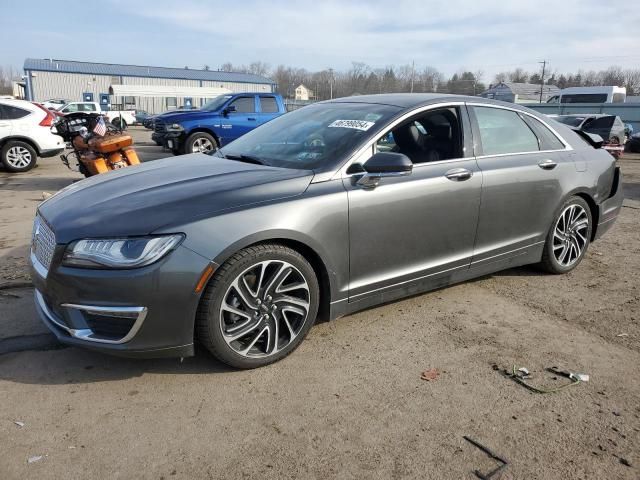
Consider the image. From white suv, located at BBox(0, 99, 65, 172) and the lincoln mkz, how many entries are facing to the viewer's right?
0

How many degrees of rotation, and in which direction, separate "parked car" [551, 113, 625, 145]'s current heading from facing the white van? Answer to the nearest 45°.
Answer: approximately 135° to its right

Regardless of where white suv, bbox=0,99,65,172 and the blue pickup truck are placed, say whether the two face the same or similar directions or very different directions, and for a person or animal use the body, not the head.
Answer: same or similar directions

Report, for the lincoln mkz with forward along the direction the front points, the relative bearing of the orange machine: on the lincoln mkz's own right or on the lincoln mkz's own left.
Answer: on the lincoln mkz's own right

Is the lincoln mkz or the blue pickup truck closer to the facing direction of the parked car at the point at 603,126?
the blue pickup truck

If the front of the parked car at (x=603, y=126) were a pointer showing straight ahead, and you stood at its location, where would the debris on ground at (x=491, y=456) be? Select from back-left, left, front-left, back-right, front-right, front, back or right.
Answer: front-left

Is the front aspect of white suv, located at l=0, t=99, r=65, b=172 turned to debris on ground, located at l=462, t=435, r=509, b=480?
no

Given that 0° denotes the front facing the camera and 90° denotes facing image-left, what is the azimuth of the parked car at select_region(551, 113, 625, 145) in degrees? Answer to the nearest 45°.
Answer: approximately 45°

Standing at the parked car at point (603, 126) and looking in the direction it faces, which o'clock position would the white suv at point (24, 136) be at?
The white suv is roughly at 12 o'clock from the parked car.

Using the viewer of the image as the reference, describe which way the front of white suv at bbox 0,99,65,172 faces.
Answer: facing to the left of the viewer

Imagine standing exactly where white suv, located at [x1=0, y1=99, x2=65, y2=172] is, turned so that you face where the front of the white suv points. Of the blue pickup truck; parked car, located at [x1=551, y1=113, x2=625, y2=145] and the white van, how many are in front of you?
0

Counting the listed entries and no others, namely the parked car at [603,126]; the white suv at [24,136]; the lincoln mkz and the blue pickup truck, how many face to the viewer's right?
0

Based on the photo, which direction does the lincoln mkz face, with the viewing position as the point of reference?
facing the viewer and to the left of the viewer

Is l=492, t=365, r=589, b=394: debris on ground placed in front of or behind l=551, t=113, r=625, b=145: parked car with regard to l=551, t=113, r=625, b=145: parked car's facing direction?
in front

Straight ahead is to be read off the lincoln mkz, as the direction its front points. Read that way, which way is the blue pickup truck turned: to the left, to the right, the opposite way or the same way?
the same way

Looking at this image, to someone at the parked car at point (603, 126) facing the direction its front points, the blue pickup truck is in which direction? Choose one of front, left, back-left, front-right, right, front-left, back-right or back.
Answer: front

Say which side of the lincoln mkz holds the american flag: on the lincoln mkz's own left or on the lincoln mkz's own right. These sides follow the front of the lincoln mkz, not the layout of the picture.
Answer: on the lincoln mkz's own right
